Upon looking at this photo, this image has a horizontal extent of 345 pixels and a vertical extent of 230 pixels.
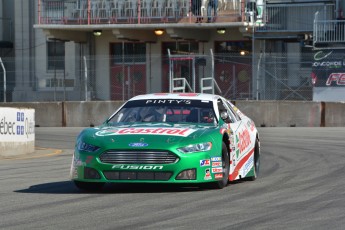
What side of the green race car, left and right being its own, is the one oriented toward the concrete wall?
back

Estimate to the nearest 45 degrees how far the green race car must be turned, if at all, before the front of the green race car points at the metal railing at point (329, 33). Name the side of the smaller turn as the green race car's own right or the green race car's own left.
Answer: approximately 180°

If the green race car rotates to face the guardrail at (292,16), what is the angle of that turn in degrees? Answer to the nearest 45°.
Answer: approximately 180°

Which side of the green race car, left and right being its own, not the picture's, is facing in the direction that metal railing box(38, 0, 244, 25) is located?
back

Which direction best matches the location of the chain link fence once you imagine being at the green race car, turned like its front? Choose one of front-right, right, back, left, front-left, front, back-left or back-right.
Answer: back

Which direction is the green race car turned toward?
toward the camera

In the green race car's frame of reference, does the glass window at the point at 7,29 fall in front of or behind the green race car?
behind

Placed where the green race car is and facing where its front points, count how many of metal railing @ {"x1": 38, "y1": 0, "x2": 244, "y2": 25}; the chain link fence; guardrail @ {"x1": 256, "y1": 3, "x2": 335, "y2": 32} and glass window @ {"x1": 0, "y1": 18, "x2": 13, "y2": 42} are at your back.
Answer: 4
